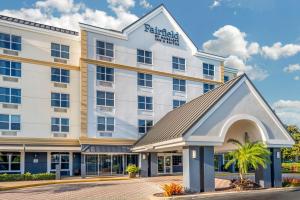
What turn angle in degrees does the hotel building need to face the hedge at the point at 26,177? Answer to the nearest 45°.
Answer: approximately 90° to its right

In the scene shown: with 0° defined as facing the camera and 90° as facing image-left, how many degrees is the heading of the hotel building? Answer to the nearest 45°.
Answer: approximately 315°

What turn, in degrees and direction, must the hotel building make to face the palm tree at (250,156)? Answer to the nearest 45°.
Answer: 0° — it already faces it
